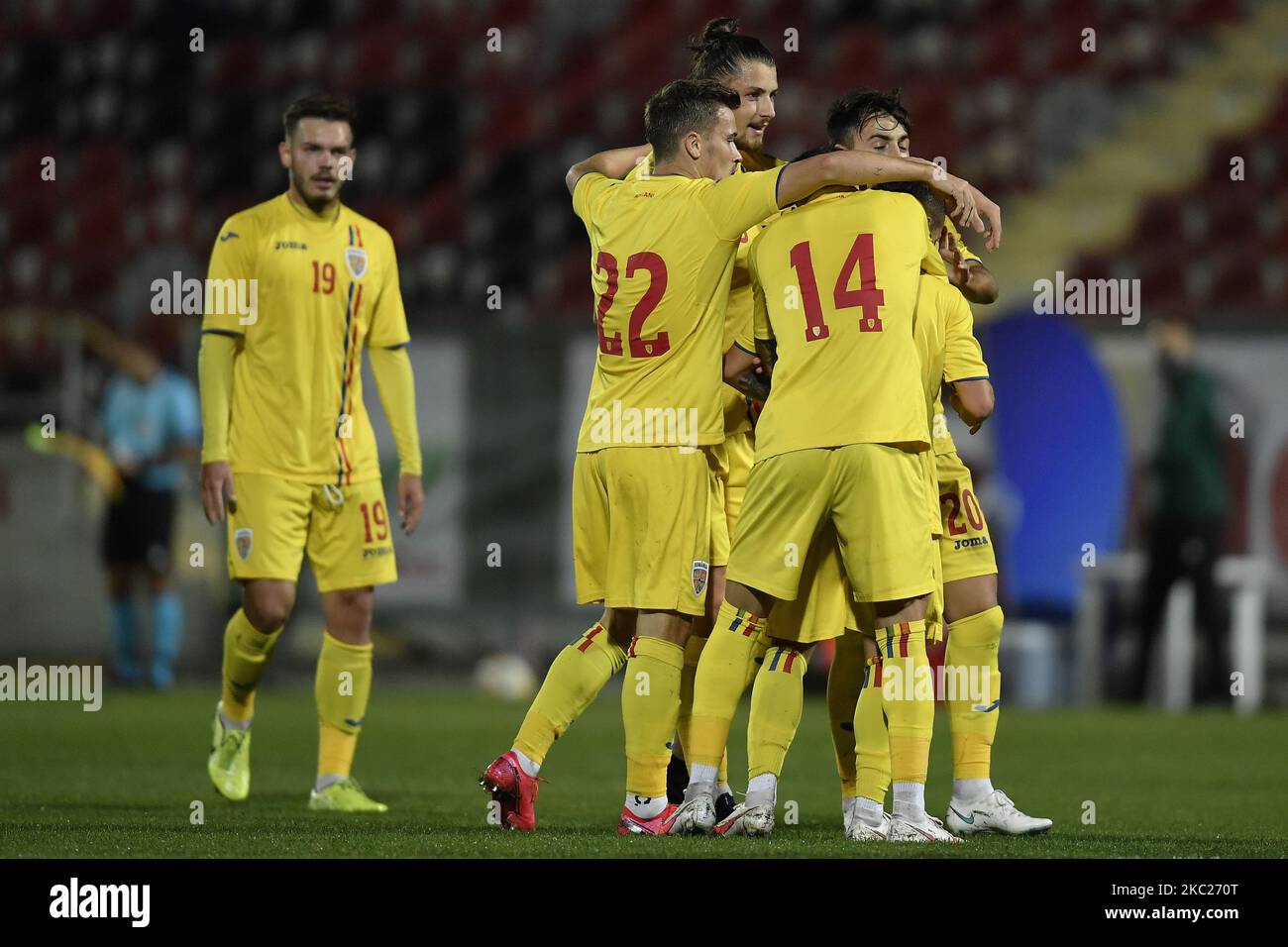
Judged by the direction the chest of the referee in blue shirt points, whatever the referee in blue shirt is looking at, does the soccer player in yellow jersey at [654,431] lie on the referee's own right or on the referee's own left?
on the referee's own left

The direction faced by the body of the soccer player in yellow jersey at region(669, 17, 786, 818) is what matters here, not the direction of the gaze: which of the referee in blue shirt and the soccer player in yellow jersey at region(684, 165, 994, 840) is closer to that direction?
the soccer player in yellow jersey

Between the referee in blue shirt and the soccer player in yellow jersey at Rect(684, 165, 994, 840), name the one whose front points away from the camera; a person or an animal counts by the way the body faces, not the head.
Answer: the soccer player in yellow jersey

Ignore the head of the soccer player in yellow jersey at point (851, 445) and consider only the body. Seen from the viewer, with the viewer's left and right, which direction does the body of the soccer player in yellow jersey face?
facing away from the viewer

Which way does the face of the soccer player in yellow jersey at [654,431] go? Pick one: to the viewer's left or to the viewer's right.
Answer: to the viewer's right

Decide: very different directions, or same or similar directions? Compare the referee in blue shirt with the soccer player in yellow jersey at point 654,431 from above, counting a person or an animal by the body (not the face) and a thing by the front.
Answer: very different directions

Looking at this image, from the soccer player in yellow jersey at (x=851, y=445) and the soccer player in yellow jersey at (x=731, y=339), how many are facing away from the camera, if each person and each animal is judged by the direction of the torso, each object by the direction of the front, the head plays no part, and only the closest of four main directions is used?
1

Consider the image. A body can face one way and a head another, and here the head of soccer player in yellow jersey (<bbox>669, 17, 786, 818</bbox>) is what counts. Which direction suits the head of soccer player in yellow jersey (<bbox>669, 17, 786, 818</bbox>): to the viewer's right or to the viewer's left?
to the viewer's right

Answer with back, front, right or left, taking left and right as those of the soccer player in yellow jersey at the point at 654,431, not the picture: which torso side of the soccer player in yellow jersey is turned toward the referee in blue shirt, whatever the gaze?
left

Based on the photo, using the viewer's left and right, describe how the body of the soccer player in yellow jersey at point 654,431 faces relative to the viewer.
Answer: facing away from the viewer and to the right of the viewer
